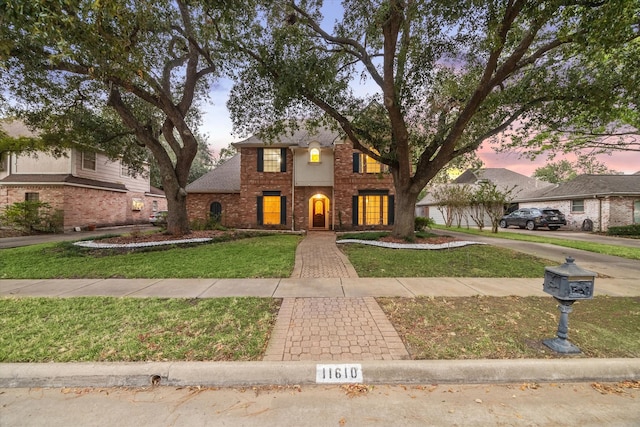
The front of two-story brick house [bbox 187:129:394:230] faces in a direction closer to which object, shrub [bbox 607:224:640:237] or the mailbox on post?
the mailbox on post

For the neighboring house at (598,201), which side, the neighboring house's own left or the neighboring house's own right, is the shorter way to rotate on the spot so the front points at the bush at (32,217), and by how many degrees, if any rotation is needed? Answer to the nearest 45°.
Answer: approximately 45° to the neighboring house's own right

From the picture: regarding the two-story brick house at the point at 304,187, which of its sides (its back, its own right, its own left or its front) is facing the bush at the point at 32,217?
right

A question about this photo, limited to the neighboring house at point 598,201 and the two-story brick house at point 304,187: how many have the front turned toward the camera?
2

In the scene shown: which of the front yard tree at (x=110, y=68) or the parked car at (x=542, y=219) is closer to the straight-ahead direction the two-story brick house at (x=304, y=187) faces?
the front yard tree

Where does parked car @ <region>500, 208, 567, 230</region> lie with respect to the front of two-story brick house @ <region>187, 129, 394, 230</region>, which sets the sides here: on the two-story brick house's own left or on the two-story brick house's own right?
on the two-story brick house's own left

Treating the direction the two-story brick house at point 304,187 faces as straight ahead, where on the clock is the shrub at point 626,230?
The shrub is roughly at 9 o'clock from the two-story brick house.

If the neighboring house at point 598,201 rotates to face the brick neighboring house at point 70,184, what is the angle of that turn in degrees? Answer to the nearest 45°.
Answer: approximately 45° to its right

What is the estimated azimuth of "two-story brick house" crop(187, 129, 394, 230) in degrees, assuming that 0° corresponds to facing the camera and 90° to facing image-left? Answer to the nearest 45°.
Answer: approximately 0°

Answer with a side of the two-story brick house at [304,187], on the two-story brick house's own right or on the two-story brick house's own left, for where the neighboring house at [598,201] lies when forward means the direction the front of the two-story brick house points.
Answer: on the two-story brick house's own left

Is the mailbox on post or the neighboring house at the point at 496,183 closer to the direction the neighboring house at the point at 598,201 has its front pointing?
the mailbox on post

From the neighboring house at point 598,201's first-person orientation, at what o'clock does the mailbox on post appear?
The mailbox on post is roughly at 12 o'clock from the neighboring house.

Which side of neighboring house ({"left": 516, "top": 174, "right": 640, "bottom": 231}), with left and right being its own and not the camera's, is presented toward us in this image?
front

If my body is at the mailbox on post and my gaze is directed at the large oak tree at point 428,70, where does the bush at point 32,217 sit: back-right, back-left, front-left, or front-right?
front-left

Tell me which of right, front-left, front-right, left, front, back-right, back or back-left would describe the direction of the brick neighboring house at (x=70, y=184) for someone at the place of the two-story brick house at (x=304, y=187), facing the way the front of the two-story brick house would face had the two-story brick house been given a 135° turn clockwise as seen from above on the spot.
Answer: front-left

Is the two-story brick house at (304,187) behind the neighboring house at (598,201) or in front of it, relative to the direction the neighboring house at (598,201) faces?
in front

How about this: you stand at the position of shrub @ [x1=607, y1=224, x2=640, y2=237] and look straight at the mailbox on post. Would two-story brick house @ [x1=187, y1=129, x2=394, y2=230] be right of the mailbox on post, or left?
right
